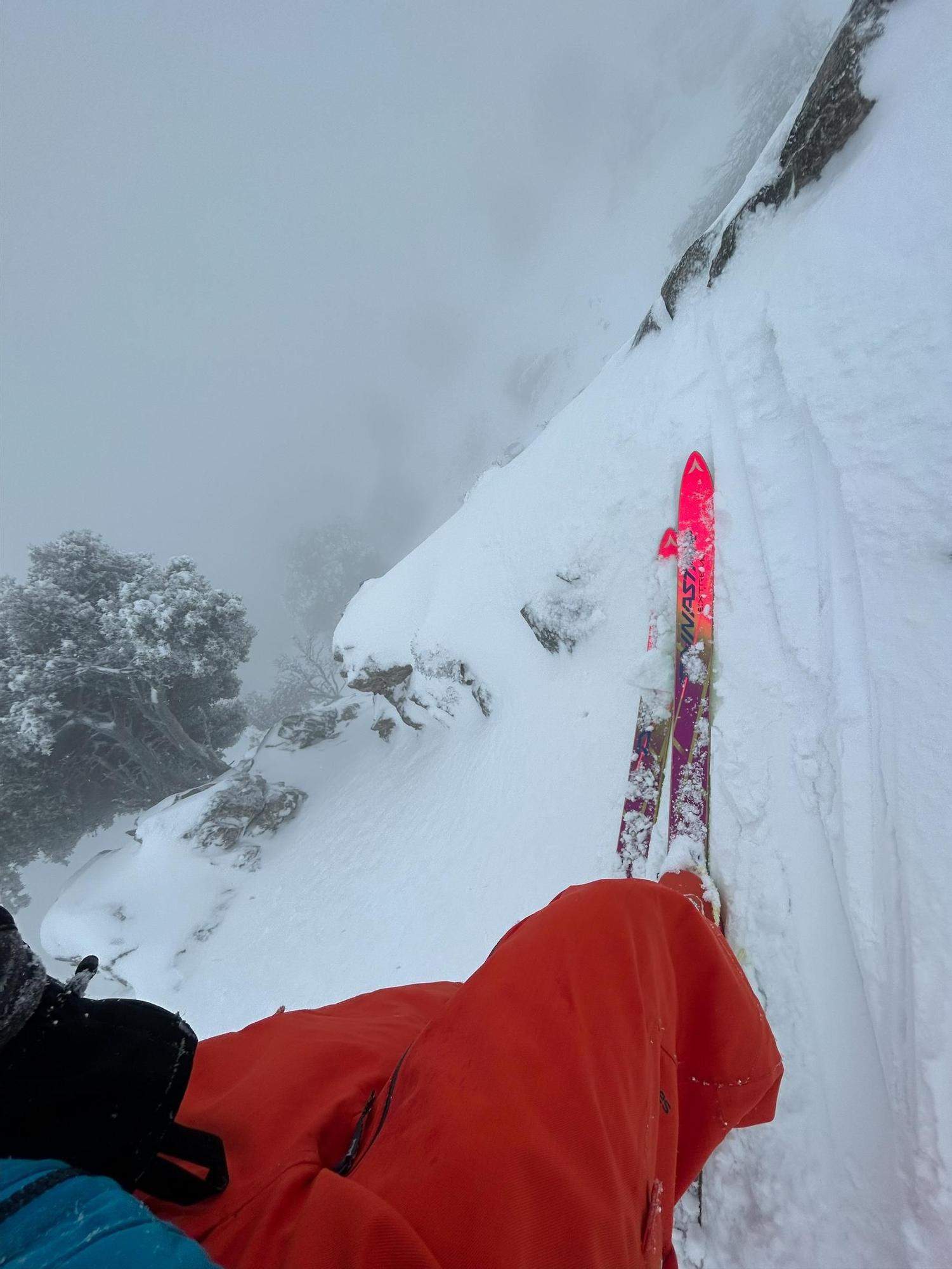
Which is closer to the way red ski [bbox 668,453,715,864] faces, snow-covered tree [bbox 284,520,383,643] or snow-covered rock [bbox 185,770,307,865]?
the snow-covered tree

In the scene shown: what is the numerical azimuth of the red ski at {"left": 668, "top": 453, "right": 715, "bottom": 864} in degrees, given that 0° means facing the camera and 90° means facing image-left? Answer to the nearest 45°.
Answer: approximately 180°

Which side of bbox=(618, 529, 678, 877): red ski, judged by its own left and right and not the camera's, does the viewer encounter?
back

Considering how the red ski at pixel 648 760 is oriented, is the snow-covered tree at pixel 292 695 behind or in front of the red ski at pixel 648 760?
in front

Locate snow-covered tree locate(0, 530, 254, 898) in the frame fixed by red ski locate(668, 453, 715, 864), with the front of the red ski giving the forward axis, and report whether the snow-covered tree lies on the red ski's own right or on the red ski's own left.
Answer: on the red ski's own left

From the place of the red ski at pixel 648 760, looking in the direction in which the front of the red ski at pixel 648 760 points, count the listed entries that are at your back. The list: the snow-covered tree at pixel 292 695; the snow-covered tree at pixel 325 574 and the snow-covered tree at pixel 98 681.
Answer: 0

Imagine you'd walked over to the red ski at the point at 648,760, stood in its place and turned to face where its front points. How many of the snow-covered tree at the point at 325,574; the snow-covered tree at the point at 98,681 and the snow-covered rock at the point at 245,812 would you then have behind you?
0

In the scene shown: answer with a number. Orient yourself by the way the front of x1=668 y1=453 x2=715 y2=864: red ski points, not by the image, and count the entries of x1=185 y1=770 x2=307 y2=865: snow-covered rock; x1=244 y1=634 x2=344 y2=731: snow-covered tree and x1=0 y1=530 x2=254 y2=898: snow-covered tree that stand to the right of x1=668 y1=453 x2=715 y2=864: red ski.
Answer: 0

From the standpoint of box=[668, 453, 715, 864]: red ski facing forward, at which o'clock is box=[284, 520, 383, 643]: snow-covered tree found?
The snow-covered tree is roughly at 11 o'clock from the red ski.

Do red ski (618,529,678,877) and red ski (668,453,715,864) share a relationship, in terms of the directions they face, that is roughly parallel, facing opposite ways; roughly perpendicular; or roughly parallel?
roughly parallel

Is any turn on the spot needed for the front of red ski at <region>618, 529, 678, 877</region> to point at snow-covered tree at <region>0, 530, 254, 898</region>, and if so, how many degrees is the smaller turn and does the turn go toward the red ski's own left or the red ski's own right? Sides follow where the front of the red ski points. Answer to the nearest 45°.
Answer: approximately 45° to the red ski's own left

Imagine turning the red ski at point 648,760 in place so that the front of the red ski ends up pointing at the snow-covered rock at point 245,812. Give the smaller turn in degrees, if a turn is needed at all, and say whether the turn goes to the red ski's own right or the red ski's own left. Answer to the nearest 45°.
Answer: approximately 45° to the red ski's own left
